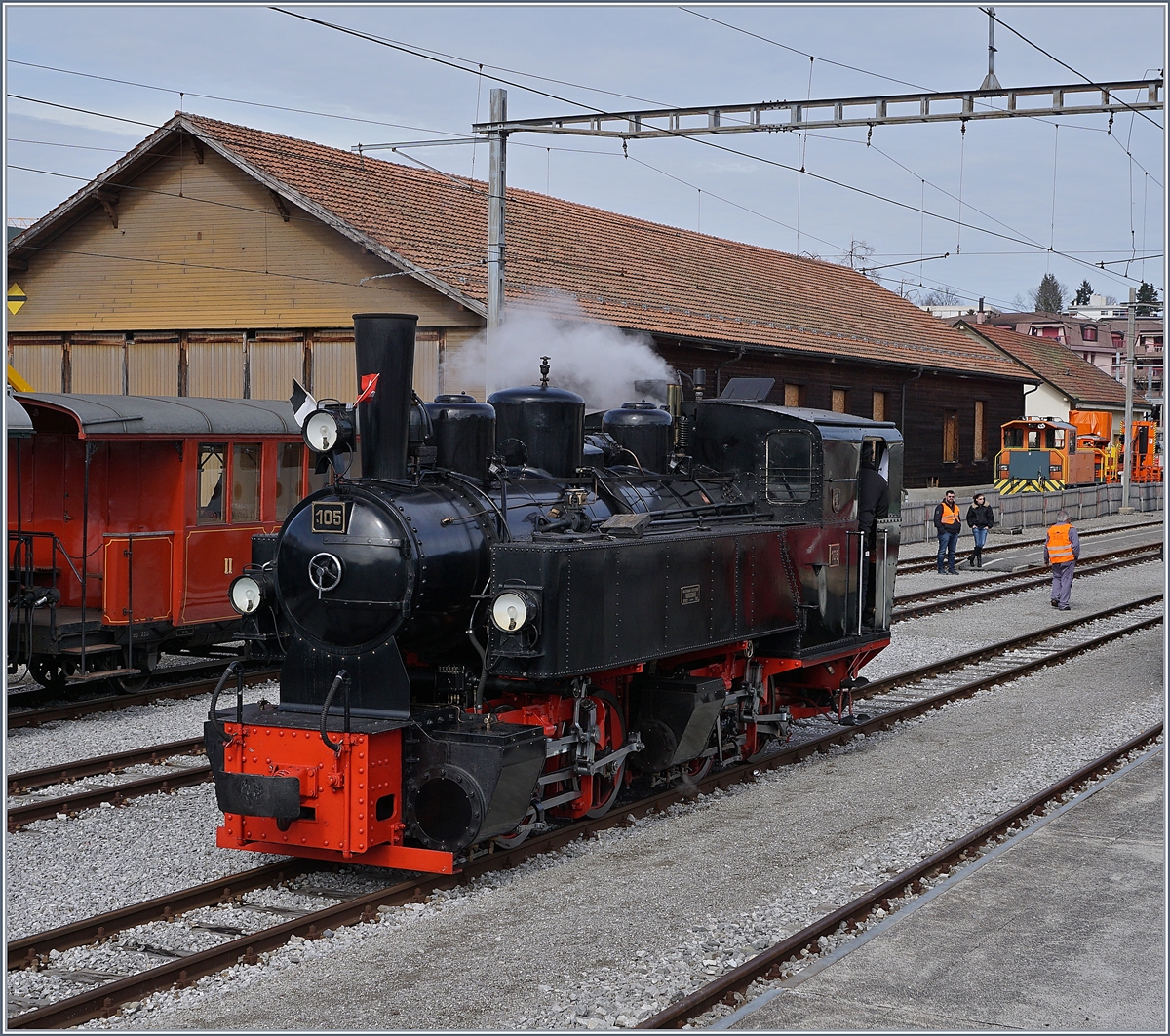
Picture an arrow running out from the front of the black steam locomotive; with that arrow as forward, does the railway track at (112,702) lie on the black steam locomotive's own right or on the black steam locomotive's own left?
on the black steam locomotive's own right

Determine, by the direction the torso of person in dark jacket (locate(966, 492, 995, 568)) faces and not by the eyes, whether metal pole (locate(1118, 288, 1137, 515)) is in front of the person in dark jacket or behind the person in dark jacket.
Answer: behind

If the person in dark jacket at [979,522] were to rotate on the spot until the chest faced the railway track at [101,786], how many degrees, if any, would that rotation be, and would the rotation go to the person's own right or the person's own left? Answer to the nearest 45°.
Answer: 0° — they already face it

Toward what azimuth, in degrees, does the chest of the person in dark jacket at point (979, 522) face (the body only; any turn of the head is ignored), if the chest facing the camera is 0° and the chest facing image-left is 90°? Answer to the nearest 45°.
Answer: approximately 0°

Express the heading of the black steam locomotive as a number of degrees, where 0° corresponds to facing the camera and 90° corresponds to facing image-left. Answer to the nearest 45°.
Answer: approximately 45°

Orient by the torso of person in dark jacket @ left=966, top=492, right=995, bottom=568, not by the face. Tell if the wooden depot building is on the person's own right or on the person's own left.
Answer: on the person's own right

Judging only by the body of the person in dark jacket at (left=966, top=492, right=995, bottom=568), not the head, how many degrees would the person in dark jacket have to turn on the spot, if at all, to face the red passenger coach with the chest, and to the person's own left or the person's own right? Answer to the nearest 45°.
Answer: approximately 45° to the person's own right
